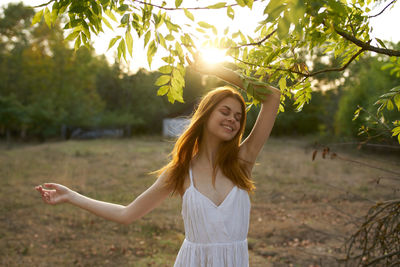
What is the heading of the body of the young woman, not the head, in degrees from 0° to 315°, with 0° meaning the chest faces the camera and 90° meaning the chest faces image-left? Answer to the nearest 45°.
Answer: approximately 0°

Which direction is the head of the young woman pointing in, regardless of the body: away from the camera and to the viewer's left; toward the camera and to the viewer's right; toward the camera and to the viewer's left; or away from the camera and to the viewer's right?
toward the camera and to the viewer's right
